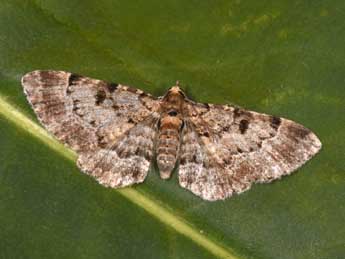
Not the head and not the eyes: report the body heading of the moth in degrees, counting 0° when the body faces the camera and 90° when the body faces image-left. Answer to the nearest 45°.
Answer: approximately 180°
